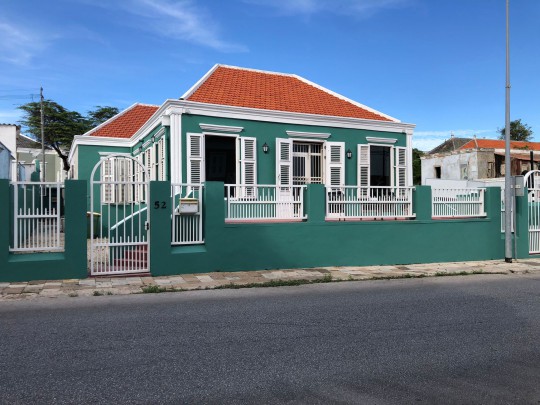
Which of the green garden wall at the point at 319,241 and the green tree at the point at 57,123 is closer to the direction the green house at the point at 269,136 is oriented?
the green garden wall

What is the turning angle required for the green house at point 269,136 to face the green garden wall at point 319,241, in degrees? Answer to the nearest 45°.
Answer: approximately 45° to its right

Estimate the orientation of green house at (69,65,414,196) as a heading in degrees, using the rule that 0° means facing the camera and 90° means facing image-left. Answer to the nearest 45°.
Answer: approximately 315°

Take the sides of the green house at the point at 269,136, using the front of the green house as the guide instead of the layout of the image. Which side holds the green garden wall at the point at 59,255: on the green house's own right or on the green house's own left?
on the green house's own right

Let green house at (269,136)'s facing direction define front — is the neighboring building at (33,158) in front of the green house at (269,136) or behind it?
behind

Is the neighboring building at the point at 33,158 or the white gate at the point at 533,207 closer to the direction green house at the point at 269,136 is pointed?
the white gate

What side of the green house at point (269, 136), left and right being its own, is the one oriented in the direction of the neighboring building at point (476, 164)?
left

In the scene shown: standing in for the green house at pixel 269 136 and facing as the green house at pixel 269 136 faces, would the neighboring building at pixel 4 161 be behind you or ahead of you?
behind

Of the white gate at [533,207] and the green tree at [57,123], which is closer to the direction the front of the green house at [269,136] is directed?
the white gate

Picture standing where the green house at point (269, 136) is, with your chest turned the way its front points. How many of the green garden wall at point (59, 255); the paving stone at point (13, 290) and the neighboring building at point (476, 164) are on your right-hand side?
2
